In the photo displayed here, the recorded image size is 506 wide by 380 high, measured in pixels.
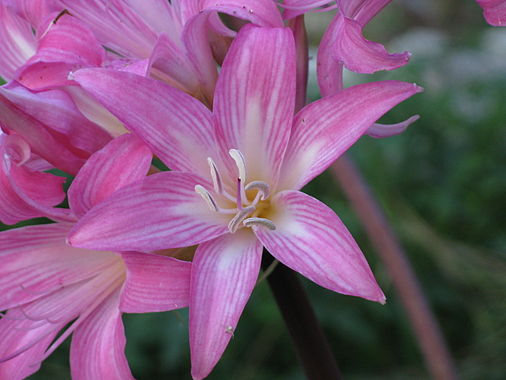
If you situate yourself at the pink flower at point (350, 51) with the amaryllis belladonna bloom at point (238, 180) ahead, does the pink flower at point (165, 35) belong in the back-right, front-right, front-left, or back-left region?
front-right

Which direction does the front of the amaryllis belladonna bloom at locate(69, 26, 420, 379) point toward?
toward the camera
